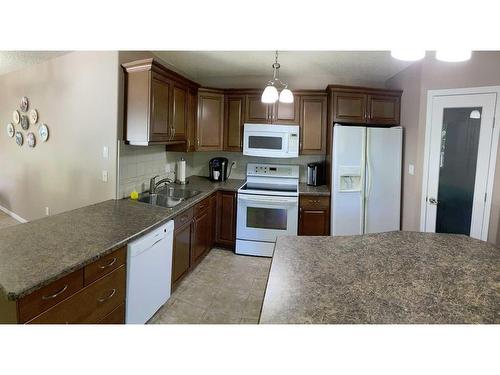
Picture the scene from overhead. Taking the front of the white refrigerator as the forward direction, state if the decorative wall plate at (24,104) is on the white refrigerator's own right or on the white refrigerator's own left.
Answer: on the white refrigerator's own right

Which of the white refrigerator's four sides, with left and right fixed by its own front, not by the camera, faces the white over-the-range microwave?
right

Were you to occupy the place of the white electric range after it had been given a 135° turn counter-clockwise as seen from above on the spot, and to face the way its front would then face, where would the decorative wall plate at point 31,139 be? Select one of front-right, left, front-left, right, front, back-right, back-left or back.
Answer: back-left

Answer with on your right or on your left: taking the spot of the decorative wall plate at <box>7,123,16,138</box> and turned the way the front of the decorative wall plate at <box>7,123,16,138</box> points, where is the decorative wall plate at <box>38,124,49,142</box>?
on your left

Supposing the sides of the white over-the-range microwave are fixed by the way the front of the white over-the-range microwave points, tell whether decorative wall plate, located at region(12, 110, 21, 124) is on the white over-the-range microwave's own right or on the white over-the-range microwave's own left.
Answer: on the white over-the-range microwave's own right

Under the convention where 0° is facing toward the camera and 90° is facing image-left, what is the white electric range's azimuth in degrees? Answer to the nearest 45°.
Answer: approximately 0°

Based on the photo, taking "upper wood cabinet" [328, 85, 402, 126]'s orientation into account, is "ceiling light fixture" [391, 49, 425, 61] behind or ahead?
ahead

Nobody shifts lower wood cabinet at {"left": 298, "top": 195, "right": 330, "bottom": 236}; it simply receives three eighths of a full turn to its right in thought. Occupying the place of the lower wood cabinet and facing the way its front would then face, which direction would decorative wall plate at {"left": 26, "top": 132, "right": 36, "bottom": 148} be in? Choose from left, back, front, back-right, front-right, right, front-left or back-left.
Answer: front-left

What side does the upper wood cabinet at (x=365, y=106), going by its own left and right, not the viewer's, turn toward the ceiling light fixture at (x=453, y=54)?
front

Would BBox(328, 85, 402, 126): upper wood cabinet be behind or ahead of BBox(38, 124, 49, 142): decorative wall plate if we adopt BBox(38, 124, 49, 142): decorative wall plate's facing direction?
ahead
